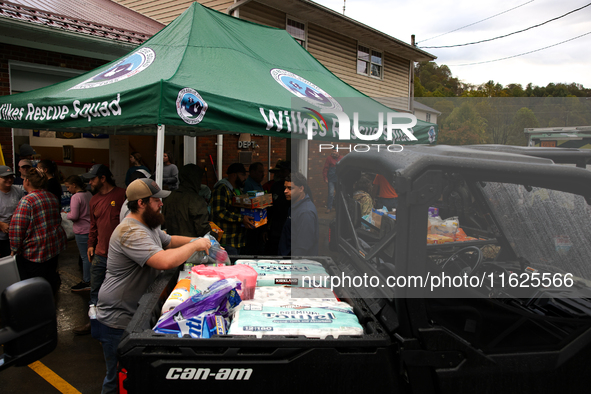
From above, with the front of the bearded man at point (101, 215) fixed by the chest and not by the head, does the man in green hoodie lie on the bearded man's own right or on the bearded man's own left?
on the bearded man's own left

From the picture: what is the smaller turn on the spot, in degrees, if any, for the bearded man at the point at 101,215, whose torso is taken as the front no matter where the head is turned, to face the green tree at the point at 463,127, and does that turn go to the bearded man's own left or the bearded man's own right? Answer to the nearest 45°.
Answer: approximately 90° to the bearded man's own left

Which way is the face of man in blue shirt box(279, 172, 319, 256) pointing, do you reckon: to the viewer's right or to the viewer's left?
to the viewer's left

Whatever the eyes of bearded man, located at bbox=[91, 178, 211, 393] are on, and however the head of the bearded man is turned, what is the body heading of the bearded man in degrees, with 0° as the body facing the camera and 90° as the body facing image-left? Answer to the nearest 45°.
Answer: approximately 270°

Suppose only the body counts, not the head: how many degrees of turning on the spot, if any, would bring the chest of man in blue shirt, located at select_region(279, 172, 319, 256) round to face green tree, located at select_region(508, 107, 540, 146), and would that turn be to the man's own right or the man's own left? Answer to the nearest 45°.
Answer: approximately 135° to the man's own right

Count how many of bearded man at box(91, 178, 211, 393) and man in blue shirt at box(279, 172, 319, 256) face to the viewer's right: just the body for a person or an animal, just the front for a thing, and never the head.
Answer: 1

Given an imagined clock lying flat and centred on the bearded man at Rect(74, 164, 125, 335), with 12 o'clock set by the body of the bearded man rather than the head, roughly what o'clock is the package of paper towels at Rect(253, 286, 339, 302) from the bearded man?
The package of paper towels is roughly at 10 o'clock from the bearded man.

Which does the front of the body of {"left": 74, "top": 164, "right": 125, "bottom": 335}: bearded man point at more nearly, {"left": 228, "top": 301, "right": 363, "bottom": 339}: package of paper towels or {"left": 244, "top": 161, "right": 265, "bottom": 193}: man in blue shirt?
the package of paper towels

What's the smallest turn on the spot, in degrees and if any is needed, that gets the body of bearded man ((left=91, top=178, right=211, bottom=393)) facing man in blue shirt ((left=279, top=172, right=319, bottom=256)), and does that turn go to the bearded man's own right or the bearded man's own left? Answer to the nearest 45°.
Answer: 0° — they already face them
